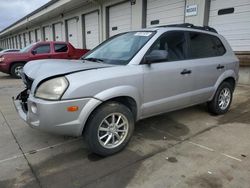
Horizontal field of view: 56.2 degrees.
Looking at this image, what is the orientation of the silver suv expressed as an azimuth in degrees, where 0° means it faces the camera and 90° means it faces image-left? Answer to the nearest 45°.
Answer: approximately 45°

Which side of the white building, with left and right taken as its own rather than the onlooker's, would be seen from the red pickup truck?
front

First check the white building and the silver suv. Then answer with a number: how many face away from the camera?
0

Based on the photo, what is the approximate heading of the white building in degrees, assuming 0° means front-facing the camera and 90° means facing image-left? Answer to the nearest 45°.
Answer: approximately 45°

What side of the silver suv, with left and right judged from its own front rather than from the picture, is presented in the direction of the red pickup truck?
right
